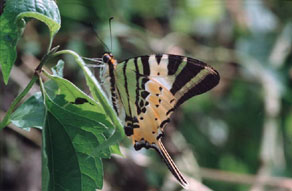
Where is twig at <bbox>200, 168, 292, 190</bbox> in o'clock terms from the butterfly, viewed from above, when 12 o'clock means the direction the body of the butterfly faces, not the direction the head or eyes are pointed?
The twig is roughly at 4 o'clock from the butterfly.

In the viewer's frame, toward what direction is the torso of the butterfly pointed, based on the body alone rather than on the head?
to the viewer's left

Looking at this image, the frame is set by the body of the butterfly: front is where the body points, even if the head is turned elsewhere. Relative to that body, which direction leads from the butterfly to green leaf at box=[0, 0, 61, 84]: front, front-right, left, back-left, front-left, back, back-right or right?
front-left
